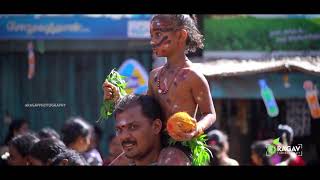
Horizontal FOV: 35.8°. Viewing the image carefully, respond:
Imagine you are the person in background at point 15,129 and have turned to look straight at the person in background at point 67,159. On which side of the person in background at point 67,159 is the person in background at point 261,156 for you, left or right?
left
